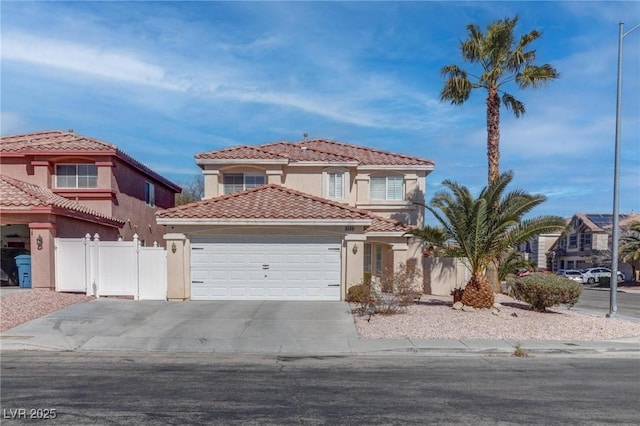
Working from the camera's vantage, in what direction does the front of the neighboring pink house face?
facing the viewer

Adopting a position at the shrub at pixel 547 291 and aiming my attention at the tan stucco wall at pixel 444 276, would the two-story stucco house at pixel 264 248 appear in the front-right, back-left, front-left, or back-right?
front-left

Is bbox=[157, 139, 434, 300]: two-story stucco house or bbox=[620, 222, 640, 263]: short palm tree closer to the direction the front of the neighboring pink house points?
the two-story stucco house

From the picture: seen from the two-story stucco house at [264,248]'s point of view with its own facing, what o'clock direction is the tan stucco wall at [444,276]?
The tan stucco wall is roughly at 8 o'clock from the two-story stucco house.

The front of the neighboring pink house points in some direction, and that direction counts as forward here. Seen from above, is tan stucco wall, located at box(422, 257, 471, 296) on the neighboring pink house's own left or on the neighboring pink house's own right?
on the neighboring pink house's own left

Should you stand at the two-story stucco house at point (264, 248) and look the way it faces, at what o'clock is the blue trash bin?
The blue trash bin is roughly at 3 o'clock from the two-story stucco house.

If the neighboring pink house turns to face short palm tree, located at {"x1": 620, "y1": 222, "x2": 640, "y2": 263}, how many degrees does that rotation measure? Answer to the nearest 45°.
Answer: approximately 90° to its left

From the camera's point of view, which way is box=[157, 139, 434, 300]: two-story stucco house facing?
toward the camera

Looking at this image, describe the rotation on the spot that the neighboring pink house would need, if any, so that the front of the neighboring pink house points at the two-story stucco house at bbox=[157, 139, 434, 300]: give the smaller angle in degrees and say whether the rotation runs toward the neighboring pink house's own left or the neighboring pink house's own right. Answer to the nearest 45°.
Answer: approximately 45° to the neighboring pink house's own left

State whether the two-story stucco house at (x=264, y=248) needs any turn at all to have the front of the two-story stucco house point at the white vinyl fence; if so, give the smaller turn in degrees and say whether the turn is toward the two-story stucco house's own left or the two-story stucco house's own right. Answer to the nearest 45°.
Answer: approximately 90° to the two-story stucco house's own right

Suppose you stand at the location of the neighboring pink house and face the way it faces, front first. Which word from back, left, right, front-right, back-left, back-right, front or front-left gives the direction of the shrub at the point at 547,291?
front-left
